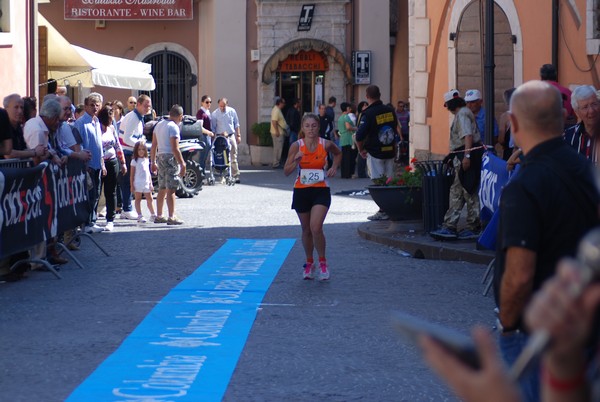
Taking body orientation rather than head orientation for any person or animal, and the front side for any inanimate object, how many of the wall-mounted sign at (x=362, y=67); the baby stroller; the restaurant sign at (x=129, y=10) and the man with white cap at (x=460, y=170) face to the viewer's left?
1

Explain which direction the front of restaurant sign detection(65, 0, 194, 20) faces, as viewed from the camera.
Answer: facing the viewer

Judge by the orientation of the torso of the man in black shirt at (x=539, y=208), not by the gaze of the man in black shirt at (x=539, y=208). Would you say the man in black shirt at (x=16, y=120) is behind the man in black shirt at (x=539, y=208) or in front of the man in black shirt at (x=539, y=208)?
in front

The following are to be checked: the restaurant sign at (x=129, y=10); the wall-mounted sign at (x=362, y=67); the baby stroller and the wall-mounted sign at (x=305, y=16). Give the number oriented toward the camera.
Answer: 4

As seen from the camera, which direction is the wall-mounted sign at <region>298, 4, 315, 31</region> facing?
toward the camera

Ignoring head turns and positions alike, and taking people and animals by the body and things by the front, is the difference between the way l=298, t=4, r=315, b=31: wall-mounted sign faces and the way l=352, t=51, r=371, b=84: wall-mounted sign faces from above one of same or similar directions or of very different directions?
same or similar directions

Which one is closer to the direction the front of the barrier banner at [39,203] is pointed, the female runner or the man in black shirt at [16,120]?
the female runner

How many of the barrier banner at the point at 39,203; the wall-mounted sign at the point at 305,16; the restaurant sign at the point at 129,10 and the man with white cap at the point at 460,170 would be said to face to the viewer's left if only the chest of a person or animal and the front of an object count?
1

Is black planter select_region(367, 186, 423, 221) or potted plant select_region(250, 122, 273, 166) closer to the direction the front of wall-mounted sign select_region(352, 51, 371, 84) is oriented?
the black planter

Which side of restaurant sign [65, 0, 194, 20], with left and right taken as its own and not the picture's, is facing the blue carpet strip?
front

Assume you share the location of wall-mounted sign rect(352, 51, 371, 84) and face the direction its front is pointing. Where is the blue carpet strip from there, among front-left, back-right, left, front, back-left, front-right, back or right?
front

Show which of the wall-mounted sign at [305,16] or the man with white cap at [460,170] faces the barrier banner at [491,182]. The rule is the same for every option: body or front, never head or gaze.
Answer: the wall-mounted sign

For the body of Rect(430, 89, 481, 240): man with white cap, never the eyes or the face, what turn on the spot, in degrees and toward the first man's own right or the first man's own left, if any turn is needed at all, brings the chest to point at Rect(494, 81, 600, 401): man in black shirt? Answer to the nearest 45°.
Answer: approximately 90° to the first man's own left

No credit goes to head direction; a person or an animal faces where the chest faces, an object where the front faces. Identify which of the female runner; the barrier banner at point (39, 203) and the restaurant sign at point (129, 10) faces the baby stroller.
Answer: the restaurant sign

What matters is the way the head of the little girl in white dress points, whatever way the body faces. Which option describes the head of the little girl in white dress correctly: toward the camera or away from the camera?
toward the camera

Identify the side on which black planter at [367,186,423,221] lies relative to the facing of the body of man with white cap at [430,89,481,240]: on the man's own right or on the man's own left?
on the man's own right

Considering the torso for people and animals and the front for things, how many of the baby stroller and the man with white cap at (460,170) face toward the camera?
1
